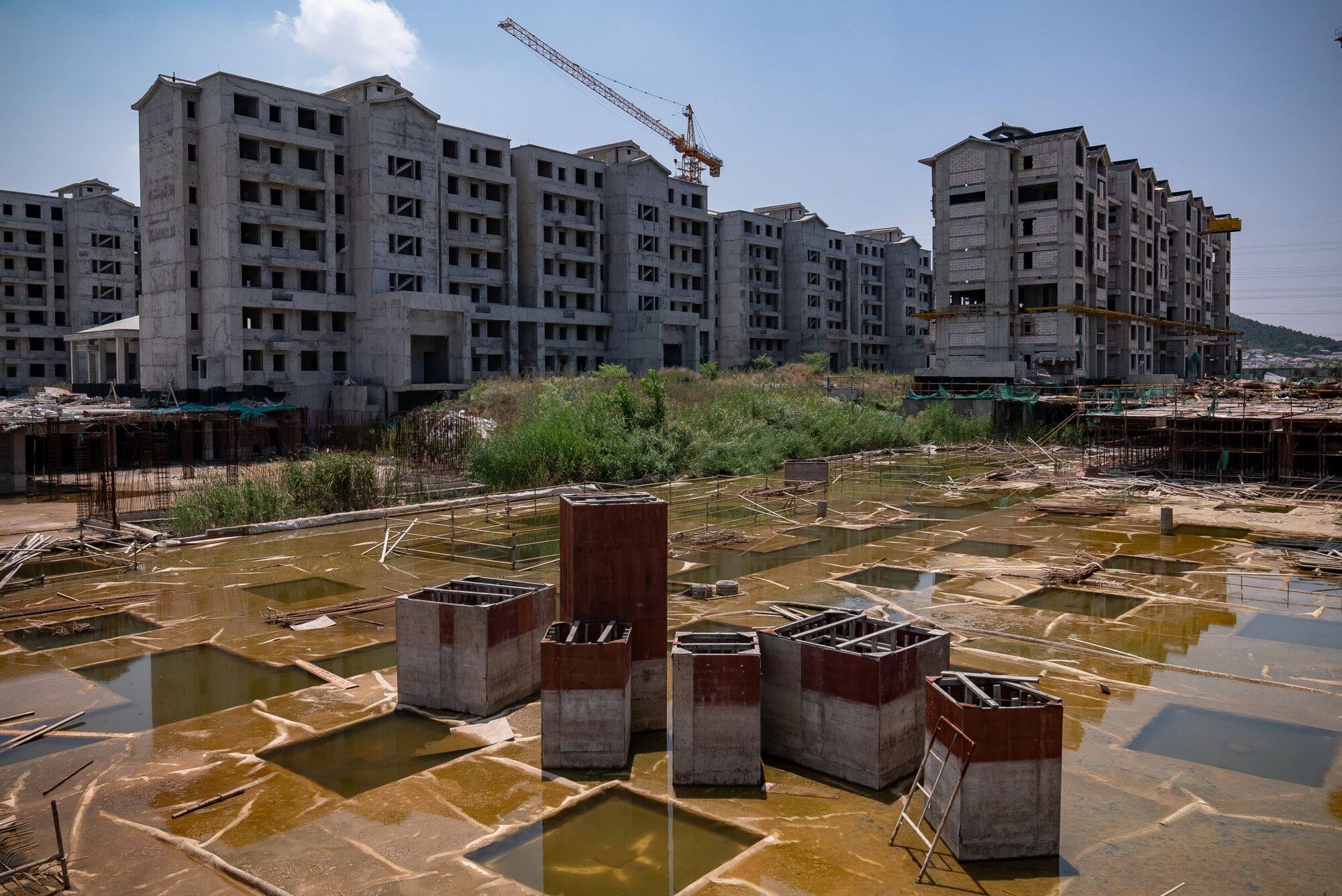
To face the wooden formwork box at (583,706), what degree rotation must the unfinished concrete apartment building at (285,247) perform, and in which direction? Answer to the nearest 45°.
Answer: approximately 45° to its right

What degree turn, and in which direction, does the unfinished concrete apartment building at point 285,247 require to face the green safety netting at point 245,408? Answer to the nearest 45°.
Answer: approximately 45° to its right

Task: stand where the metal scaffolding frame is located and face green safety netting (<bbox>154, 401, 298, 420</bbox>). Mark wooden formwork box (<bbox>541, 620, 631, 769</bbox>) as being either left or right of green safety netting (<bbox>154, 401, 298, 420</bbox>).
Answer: left

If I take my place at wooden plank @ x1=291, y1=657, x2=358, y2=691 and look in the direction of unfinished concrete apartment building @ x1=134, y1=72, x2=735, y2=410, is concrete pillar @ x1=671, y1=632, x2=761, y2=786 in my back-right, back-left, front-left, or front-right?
back-right

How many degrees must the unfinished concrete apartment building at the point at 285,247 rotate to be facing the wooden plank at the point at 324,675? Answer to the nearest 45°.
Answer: approximately 45° to its right

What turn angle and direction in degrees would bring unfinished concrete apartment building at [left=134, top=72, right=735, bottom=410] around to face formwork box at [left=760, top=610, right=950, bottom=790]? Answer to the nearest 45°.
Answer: approximately 45° to its right

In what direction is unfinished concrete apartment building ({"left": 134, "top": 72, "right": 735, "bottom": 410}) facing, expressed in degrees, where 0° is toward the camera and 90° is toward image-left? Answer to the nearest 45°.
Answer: approximately 315°

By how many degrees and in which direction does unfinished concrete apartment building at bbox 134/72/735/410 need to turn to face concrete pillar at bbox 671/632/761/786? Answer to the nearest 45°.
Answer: approximately 45° to its right
